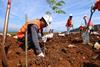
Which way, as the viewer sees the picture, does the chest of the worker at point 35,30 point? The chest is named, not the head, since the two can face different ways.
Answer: to the viewer's right
